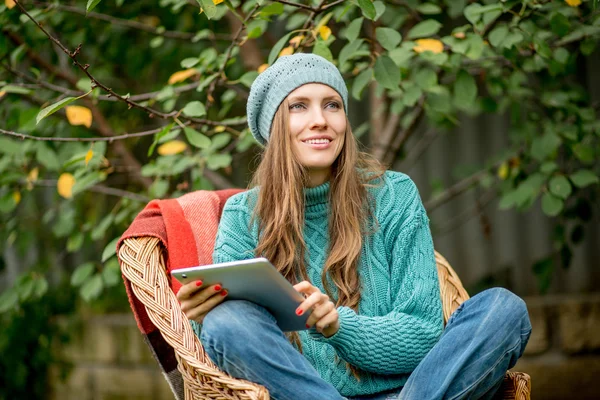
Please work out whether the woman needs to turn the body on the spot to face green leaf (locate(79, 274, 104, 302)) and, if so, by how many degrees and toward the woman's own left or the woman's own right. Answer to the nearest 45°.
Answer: approximately 135° to the woman's own right

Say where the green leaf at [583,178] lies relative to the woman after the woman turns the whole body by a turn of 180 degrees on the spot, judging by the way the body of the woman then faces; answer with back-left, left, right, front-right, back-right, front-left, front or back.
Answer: front-right

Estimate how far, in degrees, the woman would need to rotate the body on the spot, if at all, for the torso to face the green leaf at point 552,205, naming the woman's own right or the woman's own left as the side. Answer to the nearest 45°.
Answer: approximately 135° to the woman's own left

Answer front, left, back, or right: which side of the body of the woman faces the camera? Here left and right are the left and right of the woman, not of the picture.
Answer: front

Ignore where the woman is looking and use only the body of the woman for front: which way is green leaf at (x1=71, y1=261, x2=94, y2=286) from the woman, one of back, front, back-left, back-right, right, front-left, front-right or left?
back-right

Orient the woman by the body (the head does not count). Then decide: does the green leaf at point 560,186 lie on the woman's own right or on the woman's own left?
on the woman's own left

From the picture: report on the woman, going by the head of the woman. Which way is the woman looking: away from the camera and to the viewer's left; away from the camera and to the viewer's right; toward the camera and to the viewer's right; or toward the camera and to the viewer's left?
toward the camera and to the viewer's right

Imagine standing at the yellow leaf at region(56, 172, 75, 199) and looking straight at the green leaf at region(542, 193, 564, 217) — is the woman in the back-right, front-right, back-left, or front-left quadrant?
front-right
